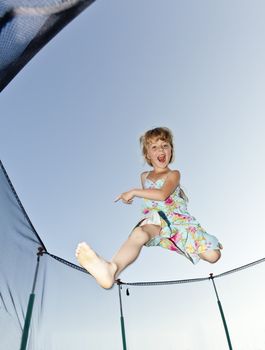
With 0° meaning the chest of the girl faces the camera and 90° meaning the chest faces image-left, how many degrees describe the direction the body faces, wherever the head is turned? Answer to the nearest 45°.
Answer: approximately 45°
